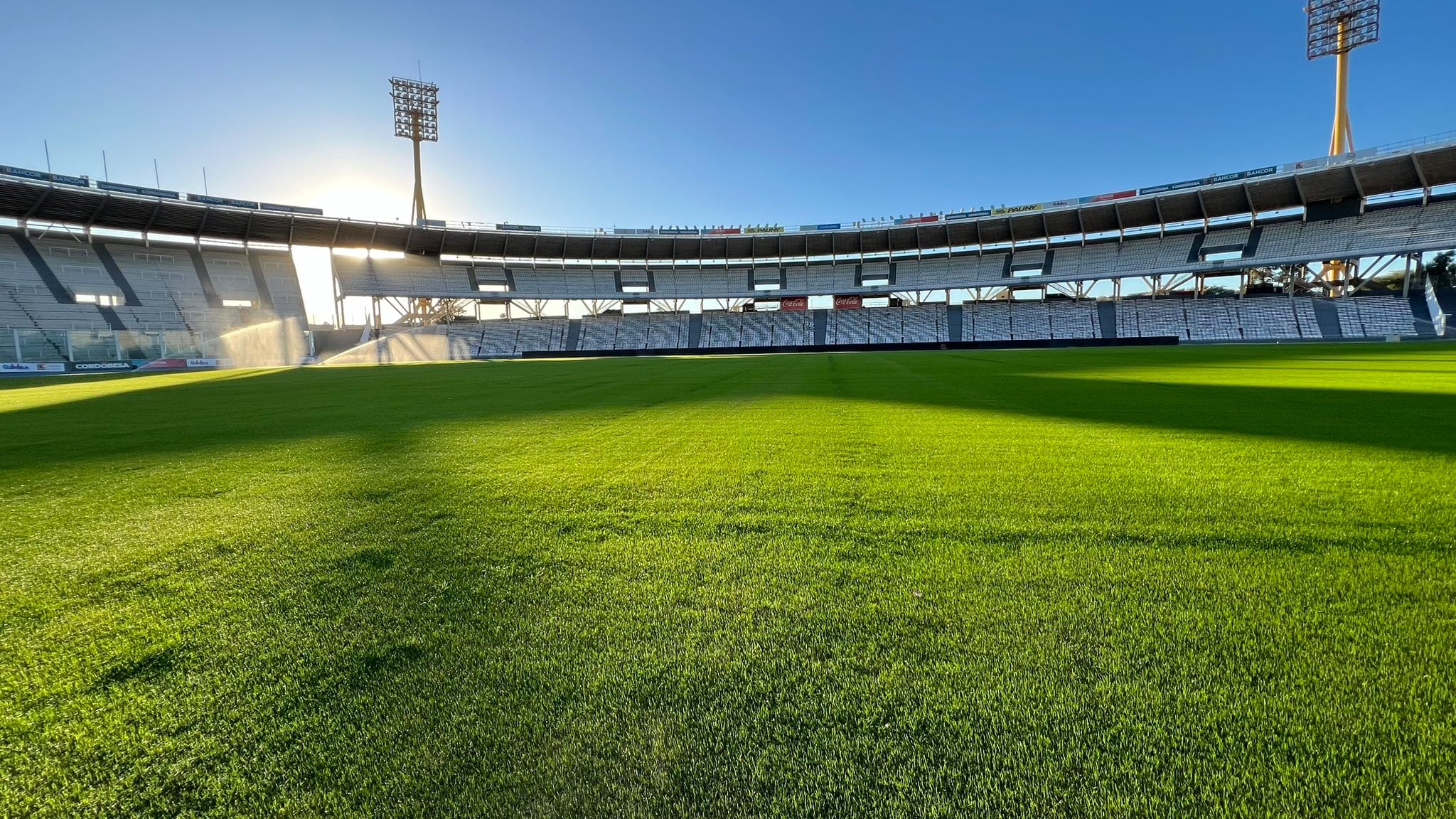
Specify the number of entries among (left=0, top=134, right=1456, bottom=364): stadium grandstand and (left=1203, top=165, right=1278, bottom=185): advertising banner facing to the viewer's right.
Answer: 0

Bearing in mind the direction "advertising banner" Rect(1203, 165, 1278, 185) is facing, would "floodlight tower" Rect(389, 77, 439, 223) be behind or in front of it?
in front

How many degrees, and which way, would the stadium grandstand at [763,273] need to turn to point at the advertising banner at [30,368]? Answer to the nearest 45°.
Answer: approximately 45° to its right

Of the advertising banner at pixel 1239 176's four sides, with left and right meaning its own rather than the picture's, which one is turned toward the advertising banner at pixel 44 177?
front

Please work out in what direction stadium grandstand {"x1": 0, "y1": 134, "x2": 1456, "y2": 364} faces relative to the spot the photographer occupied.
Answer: facing the viewer

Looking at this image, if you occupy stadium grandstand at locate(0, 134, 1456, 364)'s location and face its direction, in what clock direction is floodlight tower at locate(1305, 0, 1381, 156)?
The floodlight tower is roughly at 9 o'clock from the stadium grandstand.

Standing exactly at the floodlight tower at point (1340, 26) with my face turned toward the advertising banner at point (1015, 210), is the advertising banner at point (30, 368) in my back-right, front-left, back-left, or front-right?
front-left

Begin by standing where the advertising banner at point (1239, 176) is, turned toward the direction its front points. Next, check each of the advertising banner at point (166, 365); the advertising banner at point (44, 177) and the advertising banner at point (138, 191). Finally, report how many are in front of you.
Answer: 3

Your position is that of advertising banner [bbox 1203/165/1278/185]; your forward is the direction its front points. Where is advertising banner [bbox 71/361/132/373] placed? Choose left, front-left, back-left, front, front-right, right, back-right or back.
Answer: front

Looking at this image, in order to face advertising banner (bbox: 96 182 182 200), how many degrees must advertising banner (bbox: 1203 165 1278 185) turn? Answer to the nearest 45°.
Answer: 0° — it already faces it
